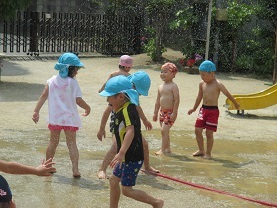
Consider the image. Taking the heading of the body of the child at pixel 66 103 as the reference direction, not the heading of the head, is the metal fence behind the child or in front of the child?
in front

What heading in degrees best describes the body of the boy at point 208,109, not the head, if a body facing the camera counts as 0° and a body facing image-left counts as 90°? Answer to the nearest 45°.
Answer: approximately 45°

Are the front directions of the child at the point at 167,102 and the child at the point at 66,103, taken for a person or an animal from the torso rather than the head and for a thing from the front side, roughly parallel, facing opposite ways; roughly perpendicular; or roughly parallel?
roughly parallel, facing opposite ways

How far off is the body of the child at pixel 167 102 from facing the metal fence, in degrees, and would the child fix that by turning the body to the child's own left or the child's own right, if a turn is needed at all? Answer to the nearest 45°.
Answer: approximately 135° to the child's own right

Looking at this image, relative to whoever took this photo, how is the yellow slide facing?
facing to the left of the viewer

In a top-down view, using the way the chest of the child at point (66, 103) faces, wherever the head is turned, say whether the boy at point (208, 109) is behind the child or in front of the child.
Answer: in front

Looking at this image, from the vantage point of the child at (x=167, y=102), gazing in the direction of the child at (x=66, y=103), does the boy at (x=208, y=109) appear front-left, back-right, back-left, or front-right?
back-left

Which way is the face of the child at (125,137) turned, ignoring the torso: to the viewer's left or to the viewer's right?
to the viewer's left

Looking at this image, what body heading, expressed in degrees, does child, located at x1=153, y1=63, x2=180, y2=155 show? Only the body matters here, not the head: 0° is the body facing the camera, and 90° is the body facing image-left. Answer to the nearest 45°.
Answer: approximately 45°

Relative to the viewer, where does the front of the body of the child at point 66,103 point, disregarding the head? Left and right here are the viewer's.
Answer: facing away from the viewer and to the right of the viewer

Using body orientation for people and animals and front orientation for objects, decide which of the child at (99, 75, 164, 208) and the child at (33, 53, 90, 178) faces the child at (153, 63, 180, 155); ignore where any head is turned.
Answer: the child at (33, 53, 90, 178)

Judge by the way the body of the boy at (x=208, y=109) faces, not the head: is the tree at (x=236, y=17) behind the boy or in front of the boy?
behind
